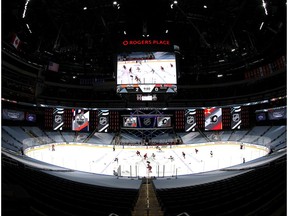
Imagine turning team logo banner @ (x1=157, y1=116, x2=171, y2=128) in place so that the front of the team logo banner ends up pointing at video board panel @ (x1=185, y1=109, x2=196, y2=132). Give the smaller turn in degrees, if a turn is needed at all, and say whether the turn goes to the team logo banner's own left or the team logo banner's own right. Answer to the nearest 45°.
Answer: approximately 90° to the team logo banner's own left

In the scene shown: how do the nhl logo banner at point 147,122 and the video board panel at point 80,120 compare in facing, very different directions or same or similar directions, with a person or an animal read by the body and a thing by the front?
same or similar directions

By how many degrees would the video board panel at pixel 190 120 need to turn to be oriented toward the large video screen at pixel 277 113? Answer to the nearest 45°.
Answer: approximately 45° to its left

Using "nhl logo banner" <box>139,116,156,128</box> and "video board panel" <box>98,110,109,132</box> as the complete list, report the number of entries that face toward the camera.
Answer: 2

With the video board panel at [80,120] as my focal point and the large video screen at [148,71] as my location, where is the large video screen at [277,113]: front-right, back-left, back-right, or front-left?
back-right

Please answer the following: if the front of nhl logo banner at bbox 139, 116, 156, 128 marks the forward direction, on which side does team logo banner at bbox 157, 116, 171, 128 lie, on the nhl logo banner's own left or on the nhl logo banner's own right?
on the nhl logo banner's own left

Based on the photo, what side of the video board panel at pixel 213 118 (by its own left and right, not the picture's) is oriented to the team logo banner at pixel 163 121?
right

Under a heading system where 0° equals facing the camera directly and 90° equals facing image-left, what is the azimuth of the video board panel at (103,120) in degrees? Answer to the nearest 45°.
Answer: approximately 0°

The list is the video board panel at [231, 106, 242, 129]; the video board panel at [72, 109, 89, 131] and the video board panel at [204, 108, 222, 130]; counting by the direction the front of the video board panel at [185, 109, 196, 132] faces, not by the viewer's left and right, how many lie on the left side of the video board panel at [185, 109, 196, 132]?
2

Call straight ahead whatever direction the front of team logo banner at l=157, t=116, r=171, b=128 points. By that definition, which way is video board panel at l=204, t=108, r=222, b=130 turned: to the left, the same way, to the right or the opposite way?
the same way

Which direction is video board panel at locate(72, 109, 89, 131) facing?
toward the camera

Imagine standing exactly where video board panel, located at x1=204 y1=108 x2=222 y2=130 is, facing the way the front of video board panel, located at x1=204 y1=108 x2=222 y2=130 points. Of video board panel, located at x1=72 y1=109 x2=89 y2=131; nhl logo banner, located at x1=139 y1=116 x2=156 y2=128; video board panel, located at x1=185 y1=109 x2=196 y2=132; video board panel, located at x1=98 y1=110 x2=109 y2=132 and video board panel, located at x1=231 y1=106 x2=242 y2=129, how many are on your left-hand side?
1

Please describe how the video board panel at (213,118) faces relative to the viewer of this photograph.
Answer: facing the viewer

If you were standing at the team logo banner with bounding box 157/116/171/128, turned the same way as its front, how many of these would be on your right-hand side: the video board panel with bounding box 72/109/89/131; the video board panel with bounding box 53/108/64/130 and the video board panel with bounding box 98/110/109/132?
3

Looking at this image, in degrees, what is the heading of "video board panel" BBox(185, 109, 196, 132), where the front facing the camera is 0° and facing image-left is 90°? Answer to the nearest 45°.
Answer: approximately 0°

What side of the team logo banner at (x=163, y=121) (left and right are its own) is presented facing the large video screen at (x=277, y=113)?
left

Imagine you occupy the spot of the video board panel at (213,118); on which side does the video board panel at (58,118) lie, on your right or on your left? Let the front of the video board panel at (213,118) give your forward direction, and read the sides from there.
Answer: on your right
